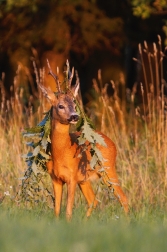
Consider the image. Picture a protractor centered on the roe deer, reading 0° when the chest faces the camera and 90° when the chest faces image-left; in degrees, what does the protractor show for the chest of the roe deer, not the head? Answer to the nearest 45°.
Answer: approximately 45°
